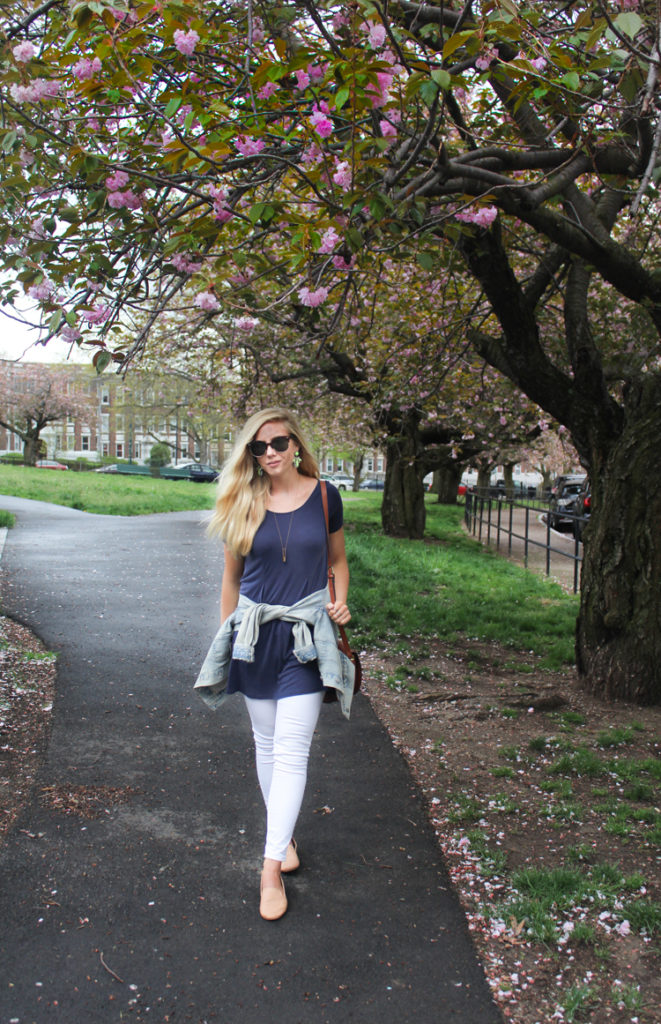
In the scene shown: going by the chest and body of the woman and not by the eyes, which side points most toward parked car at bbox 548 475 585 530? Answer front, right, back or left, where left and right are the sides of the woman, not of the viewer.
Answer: back

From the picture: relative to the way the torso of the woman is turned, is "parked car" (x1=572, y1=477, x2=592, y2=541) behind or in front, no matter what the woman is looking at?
behind

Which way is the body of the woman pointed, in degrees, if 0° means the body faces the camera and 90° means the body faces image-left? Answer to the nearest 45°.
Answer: approximately 0°

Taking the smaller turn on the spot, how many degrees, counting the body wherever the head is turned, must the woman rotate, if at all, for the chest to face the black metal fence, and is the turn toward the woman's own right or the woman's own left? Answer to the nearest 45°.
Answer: approximately 180°
